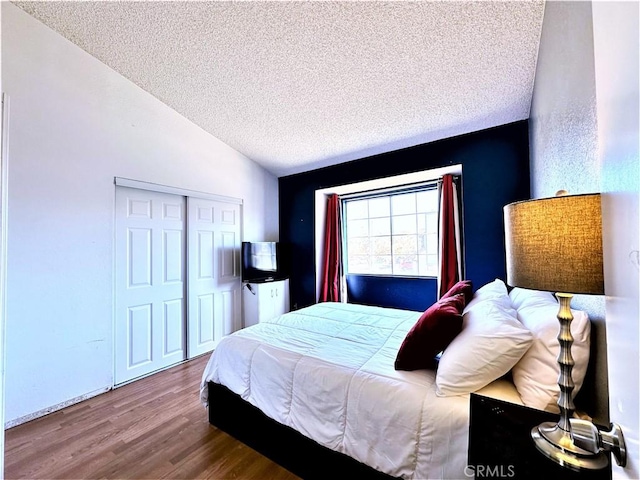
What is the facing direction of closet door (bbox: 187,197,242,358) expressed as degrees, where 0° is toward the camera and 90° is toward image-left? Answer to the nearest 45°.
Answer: approximately 315°

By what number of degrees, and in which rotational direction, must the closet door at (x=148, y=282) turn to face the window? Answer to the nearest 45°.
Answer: approximately 45° to its left

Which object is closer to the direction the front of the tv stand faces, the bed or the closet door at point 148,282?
the bed

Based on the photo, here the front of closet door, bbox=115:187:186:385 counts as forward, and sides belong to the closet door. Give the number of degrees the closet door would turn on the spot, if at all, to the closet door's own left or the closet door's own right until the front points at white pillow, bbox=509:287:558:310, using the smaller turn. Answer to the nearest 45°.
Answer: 0° — it already faces it

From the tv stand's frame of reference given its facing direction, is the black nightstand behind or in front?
in front

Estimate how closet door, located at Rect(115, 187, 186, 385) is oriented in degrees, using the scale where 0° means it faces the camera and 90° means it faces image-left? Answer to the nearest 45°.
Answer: approximately 315°

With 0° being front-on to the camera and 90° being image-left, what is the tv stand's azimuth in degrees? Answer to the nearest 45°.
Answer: approximately 315°

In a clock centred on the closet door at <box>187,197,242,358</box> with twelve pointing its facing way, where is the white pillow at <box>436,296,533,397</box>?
The white pillow is roughly at 1 o'clock from the closet door.

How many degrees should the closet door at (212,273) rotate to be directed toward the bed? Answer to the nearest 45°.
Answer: approximately 45° to its right

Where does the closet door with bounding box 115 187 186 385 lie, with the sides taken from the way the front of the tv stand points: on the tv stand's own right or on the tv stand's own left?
on the tv stand's own right
